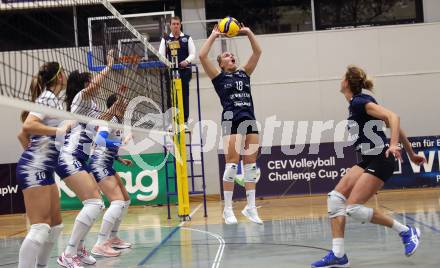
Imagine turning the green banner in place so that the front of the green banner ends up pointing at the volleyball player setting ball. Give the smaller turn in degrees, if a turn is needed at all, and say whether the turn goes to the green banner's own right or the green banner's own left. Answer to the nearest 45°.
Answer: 0° — it already faces them

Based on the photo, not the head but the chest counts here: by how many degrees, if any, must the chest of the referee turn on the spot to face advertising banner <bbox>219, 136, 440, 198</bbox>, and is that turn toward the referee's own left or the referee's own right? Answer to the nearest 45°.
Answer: approximately 135° to the referee's own left

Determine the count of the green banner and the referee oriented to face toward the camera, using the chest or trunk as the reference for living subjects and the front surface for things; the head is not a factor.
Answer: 2

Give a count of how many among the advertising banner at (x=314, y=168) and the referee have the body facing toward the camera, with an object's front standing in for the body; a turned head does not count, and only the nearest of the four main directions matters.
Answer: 2

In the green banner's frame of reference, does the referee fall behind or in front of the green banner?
in front

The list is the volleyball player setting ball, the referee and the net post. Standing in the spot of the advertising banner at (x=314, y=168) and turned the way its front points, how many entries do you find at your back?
0

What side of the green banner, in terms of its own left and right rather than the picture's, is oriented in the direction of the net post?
front

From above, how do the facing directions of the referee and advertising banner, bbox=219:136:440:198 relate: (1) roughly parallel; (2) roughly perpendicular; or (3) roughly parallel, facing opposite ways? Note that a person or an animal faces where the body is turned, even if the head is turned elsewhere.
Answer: roughly parallel

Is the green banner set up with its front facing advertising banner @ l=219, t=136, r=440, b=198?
no

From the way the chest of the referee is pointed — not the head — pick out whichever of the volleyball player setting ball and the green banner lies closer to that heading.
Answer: the volleyball player setting ball

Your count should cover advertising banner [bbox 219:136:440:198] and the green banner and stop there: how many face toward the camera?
2

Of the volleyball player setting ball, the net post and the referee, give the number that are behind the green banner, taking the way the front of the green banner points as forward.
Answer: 0

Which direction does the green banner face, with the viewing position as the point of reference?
facing the viewer

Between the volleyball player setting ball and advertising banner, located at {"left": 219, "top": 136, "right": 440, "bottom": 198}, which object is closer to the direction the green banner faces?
the volleyball player setting ball

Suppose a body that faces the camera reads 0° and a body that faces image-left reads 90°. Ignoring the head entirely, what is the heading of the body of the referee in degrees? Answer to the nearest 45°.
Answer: approximately 0°
